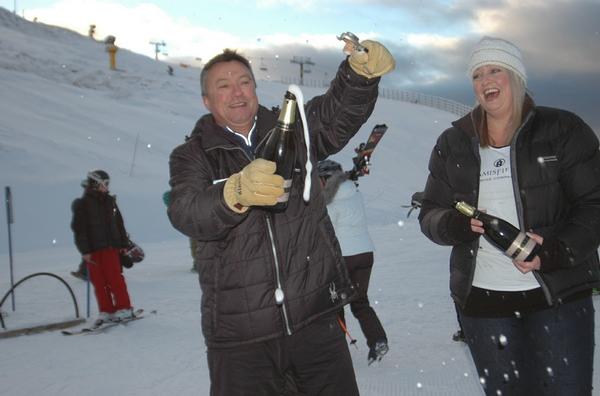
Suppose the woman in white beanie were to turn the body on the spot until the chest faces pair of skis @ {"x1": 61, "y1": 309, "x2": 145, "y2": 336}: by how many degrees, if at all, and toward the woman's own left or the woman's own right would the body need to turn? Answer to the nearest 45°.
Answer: approximately 90° to the woman's own right

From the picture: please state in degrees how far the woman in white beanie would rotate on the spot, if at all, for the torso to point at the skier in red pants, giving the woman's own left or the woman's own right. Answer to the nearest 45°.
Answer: approximately 90° to the woman's own right

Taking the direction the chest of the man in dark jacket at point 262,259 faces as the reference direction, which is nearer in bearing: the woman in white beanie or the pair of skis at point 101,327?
the woman in white beanie

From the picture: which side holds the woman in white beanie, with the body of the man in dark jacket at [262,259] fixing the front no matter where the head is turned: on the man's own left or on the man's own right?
on the man's own left

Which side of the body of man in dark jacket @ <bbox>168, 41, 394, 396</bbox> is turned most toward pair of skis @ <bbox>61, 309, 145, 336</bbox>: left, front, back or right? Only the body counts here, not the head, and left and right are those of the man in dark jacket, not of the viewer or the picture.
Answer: back

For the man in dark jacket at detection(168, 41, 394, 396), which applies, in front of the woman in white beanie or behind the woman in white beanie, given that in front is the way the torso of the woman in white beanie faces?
in front
